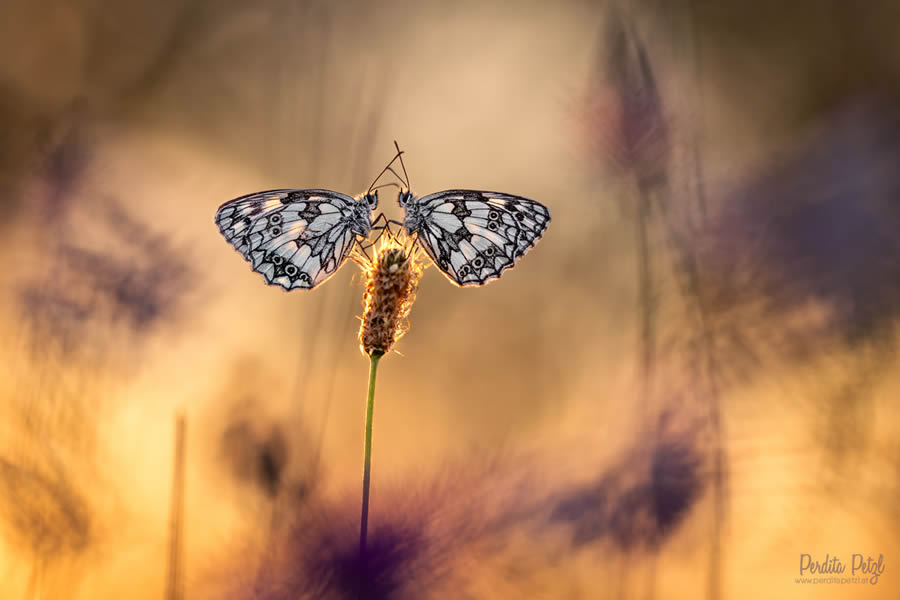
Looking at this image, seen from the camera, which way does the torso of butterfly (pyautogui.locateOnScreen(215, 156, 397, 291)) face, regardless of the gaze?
to the viewer's right
